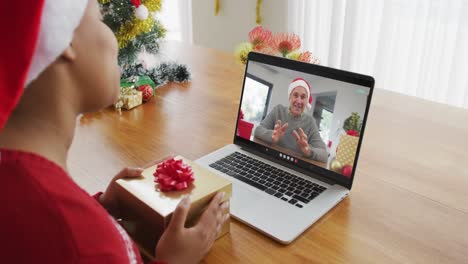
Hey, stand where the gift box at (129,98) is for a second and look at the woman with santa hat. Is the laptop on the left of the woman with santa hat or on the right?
left

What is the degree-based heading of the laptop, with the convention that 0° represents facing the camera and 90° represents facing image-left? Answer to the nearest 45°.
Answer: approximately 45°

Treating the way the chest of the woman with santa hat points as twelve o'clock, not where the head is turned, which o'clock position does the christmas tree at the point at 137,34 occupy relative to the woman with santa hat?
The christmas tree is roughly at 11 o'clock from the woman with santa hat.

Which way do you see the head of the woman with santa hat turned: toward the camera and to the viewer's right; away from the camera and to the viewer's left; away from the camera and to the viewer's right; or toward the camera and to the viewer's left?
away from the camera and to the viewer's right

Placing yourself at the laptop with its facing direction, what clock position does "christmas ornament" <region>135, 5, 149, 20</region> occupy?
The christmas ornament is roughly at 3 o'clock from the laptop.

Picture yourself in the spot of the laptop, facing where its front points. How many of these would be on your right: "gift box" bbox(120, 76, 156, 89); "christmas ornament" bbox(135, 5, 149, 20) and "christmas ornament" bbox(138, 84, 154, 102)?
3

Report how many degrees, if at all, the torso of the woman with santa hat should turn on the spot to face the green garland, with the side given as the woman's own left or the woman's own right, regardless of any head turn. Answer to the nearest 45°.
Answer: approximately 45° to the woman's own left

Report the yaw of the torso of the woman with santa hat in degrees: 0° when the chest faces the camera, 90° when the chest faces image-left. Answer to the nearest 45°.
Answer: approximately 225°

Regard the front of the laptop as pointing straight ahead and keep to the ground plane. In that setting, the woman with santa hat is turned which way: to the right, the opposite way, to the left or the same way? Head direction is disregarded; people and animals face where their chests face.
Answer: the opposite way

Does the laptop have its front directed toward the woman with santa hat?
yes

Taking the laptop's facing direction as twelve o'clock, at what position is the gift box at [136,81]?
The gift box is roughly at 3 o'clock from the laptop.

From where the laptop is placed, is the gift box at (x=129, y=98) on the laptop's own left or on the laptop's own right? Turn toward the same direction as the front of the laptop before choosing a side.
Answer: on the laptop's own right
